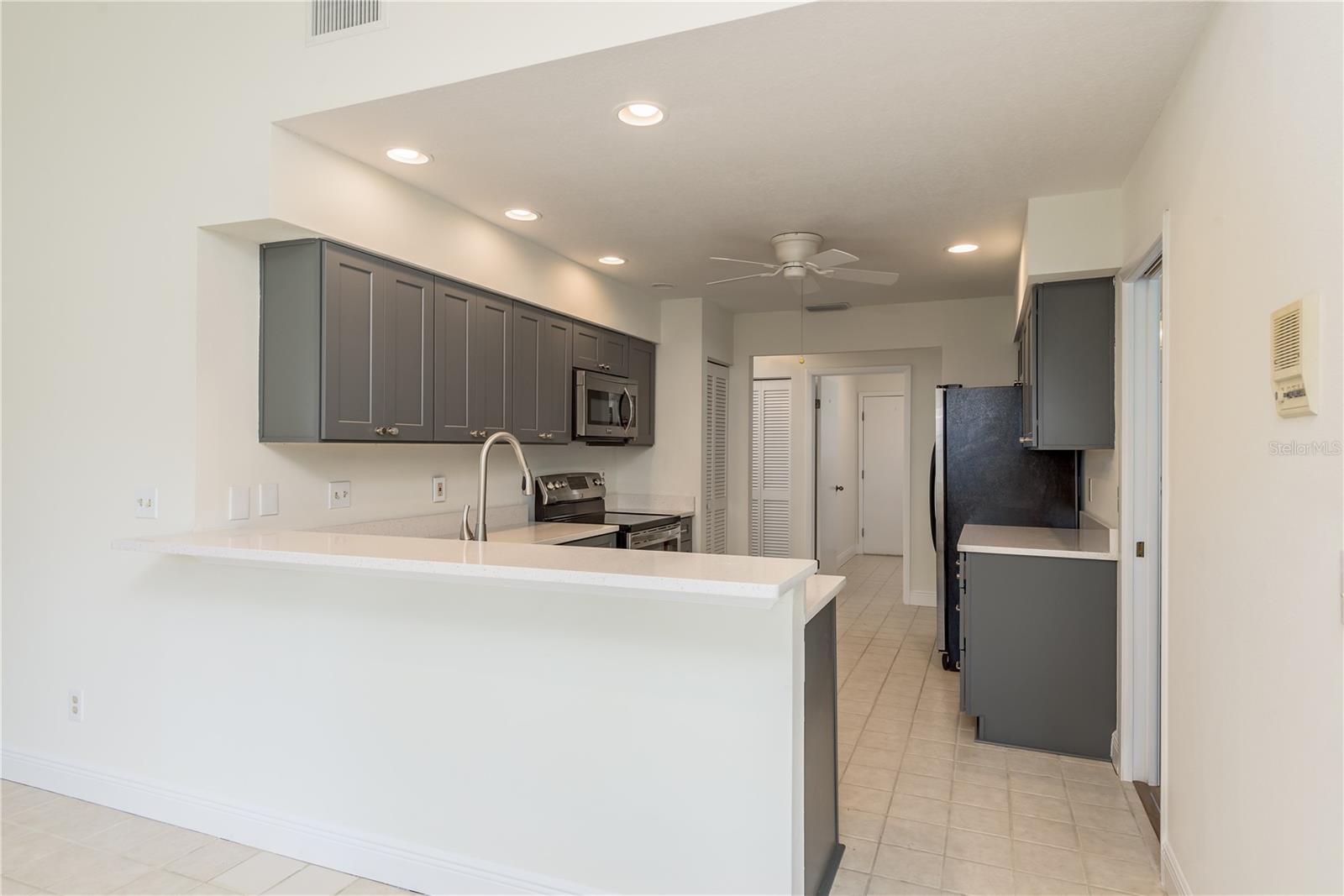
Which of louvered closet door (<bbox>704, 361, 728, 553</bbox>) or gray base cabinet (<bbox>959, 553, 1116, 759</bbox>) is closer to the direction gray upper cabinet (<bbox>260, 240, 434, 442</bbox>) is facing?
the gray base cabinet

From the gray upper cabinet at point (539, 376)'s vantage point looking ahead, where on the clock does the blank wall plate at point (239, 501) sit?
The blank wall plate is roughly at 3 o'clock from the gray upper cabinet.

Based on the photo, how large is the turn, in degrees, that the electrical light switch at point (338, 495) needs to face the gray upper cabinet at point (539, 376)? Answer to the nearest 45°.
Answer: approximately 90° to its left

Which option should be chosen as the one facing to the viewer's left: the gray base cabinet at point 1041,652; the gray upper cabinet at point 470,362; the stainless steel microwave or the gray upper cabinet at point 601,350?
the gray base cabinet

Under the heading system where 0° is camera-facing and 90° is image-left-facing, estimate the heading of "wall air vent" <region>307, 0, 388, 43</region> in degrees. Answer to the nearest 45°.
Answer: approximately 45°

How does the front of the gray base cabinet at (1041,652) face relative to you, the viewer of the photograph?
facing to the left of the viewer

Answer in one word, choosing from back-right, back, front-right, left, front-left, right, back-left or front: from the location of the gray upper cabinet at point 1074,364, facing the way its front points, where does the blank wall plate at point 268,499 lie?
front-left

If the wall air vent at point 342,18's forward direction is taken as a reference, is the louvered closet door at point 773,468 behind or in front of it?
behind

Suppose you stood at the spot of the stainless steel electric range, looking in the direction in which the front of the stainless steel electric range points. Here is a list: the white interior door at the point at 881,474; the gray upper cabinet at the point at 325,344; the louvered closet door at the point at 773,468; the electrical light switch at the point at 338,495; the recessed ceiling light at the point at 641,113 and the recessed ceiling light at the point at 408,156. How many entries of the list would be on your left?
2

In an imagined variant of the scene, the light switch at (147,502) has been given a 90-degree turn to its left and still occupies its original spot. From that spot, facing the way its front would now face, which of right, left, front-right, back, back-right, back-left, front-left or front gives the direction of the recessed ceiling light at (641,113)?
front

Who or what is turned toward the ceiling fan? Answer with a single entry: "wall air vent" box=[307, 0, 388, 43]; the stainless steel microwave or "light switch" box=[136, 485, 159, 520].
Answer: the stainless steel microwave

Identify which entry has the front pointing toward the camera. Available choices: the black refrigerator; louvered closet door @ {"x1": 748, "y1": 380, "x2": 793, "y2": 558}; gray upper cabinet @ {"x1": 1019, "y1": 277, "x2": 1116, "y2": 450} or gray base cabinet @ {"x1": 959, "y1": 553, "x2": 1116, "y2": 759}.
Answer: the louvered closet door

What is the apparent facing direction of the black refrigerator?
to the viewer's left

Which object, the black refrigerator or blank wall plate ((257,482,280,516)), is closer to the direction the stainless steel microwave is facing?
the black refrigerator
